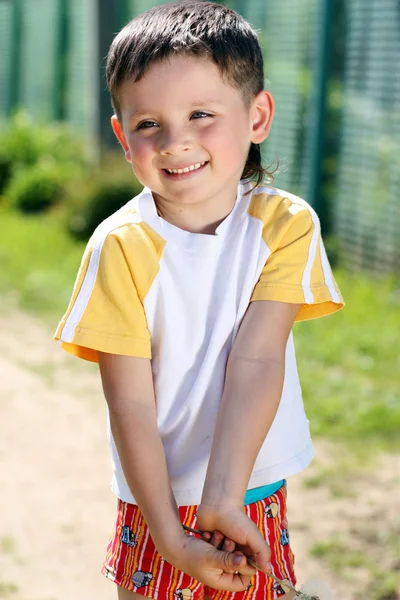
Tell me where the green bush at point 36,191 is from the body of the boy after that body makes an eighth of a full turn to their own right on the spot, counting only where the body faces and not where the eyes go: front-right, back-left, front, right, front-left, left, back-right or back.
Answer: back-right

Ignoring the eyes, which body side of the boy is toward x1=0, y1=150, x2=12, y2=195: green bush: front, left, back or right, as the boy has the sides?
back

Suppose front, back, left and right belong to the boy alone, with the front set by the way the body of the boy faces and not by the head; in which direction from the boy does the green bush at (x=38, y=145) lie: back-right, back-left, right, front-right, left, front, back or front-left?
back

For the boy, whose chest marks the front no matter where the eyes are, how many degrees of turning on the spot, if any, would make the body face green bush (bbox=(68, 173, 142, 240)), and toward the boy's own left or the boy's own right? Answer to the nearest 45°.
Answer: approximately 180°

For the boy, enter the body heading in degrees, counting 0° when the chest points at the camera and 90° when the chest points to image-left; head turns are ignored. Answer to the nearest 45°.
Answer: approximately 0°

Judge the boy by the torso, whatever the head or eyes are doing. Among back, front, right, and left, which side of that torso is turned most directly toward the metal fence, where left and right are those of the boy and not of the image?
back

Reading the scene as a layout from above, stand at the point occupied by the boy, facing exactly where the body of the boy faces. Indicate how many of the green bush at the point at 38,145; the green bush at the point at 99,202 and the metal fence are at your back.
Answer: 3
